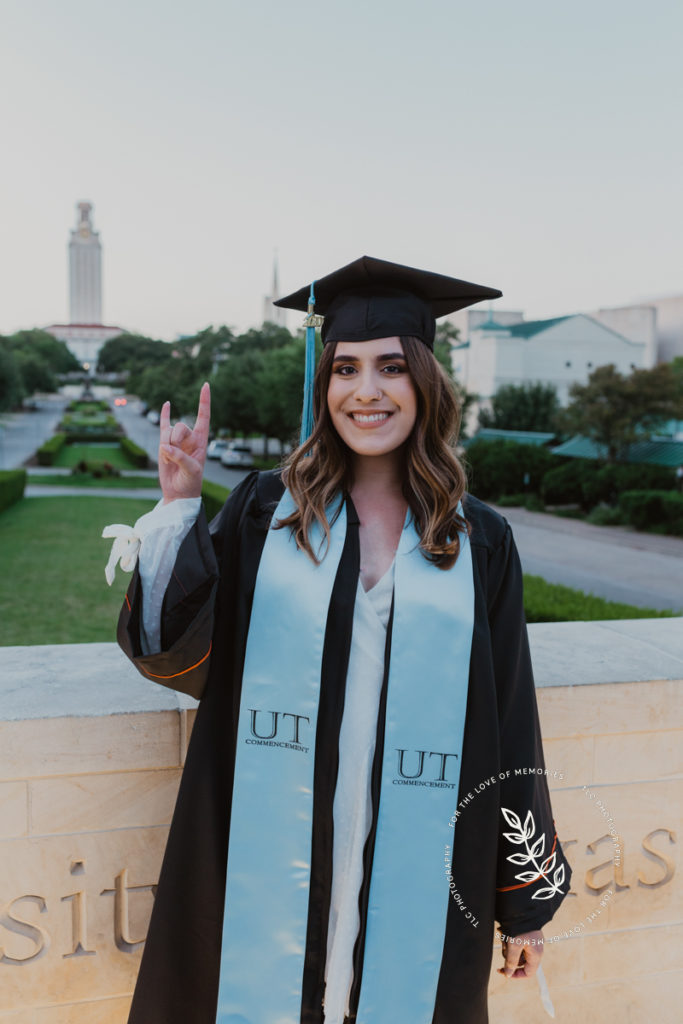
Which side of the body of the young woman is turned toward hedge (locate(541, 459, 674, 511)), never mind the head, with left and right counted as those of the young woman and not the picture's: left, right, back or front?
back

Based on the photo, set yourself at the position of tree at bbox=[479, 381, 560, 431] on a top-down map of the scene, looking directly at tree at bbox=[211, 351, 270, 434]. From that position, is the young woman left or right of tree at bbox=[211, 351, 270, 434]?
left

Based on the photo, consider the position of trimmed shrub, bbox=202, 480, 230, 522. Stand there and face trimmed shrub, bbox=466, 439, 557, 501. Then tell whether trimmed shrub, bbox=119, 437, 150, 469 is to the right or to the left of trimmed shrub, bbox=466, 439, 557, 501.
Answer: left

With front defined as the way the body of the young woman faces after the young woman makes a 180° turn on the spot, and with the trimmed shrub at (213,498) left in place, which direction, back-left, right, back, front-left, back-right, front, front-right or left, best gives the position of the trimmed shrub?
front

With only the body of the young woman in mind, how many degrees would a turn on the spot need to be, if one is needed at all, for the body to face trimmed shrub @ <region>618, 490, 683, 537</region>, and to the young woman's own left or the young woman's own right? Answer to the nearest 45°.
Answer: approximately 180°

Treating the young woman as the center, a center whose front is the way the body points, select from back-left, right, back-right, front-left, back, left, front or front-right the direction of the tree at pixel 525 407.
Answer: back

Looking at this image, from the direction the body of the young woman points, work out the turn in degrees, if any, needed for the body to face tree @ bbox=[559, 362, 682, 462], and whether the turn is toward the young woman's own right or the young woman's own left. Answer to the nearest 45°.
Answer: approximately 180°

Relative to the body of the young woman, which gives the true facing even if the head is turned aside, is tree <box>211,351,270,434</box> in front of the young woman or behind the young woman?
behind

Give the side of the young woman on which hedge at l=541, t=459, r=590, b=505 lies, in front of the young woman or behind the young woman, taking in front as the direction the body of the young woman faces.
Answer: behind

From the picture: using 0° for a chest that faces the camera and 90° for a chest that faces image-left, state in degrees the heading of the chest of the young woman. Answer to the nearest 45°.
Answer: approximately 0°
